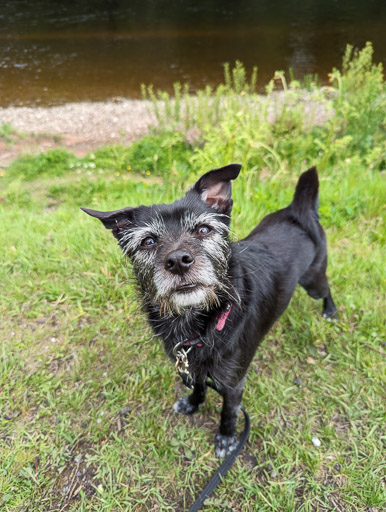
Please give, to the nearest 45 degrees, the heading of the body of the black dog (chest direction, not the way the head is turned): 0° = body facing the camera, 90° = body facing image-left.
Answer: approximately 45°
